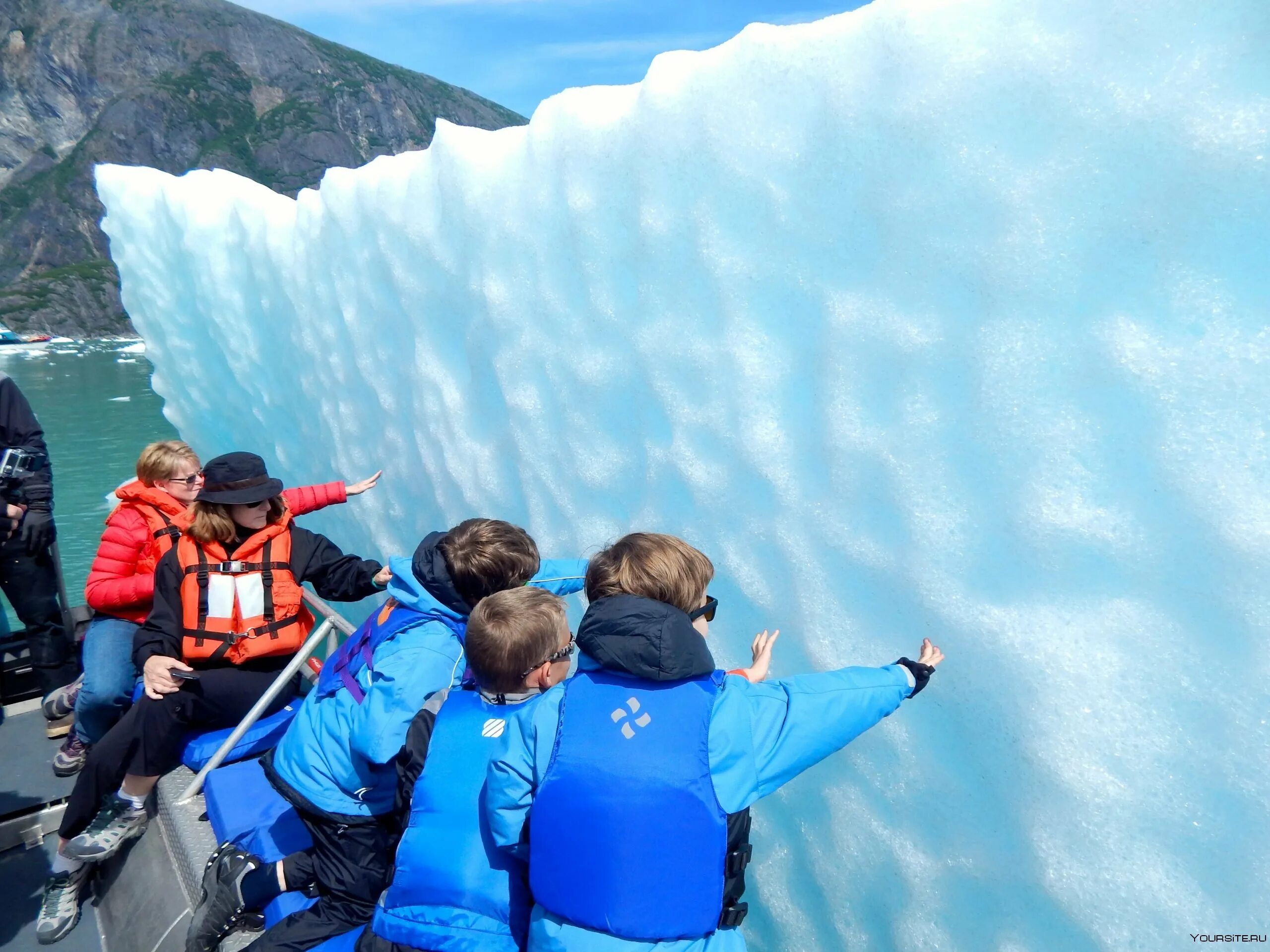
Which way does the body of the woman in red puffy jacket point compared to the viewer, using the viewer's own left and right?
facing to the right of the viewer

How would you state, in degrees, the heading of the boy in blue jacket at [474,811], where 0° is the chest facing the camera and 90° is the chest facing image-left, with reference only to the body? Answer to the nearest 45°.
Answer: approximately 225°

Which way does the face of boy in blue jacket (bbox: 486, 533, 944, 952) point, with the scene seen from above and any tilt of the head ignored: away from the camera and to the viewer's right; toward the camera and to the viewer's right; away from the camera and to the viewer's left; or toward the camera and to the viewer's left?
away from the camera and to the viewer's right

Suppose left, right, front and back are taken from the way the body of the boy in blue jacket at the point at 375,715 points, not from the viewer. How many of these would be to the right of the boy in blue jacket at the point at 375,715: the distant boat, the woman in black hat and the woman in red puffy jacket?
0

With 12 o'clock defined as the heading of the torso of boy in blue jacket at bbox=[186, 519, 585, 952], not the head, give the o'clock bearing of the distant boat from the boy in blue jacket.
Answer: The distant boat is roughly at 10 o'clock from the boy in blue jacket.

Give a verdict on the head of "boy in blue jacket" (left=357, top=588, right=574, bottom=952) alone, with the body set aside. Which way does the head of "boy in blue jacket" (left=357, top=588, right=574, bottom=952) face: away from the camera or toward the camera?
away from the camera

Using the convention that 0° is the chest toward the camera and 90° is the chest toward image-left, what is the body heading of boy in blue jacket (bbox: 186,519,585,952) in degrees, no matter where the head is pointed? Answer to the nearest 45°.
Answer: approximately 225°

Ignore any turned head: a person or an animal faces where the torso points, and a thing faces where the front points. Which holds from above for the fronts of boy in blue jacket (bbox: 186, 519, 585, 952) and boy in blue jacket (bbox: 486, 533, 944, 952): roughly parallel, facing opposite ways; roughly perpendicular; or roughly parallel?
roughly parallel

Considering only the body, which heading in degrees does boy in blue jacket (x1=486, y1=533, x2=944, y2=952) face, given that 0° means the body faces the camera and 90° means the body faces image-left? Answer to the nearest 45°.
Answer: approximately 225°

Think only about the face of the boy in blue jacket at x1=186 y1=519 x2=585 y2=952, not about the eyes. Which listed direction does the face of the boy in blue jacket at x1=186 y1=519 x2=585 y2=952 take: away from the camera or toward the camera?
away from the camera

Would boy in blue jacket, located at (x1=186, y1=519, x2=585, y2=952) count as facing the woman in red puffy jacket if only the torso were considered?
no

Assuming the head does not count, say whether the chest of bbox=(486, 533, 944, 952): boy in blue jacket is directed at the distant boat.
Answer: no

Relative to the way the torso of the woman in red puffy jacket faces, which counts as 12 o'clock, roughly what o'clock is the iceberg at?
The iceberg is roughly at 10 o'clock from the woman in red puffy jacket.
